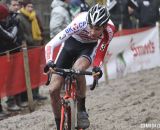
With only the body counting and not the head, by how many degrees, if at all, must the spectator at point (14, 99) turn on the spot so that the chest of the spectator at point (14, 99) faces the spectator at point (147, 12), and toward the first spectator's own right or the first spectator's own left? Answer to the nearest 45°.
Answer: approximately 90° to the first spectator's own left

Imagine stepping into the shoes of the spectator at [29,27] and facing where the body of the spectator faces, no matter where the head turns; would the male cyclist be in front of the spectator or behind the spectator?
in front

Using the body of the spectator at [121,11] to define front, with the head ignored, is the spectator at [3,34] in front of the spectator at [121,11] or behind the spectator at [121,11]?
in front

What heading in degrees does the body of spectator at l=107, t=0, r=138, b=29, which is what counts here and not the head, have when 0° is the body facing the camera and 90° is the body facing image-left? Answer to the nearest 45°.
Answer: approximately 0°

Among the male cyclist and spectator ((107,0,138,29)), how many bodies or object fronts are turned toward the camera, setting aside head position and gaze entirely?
2

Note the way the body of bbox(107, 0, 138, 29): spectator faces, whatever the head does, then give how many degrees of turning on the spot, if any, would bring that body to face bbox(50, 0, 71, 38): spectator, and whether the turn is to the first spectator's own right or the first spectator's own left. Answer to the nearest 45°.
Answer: approximately 45° to the first spectator's own right

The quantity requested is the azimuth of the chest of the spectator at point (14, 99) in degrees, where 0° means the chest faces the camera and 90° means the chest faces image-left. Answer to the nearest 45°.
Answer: approximately 315°

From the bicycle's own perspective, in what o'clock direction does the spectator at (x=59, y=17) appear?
The spectator is roughly at 6 o'clock from the bicycle.

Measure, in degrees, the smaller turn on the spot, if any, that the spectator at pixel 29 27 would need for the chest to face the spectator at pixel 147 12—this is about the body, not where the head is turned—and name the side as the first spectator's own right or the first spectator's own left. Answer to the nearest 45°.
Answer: approximately 90° to the first spectator's own left

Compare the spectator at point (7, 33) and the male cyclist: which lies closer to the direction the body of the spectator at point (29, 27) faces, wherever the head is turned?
the male cyclist

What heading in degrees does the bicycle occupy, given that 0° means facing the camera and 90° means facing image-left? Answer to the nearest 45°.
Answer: approximately 0°

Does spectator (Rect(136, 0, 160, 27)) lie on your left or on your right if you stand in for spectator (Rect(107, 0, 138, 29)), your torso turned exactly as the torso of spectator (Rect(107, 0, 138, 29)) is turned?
on your left
